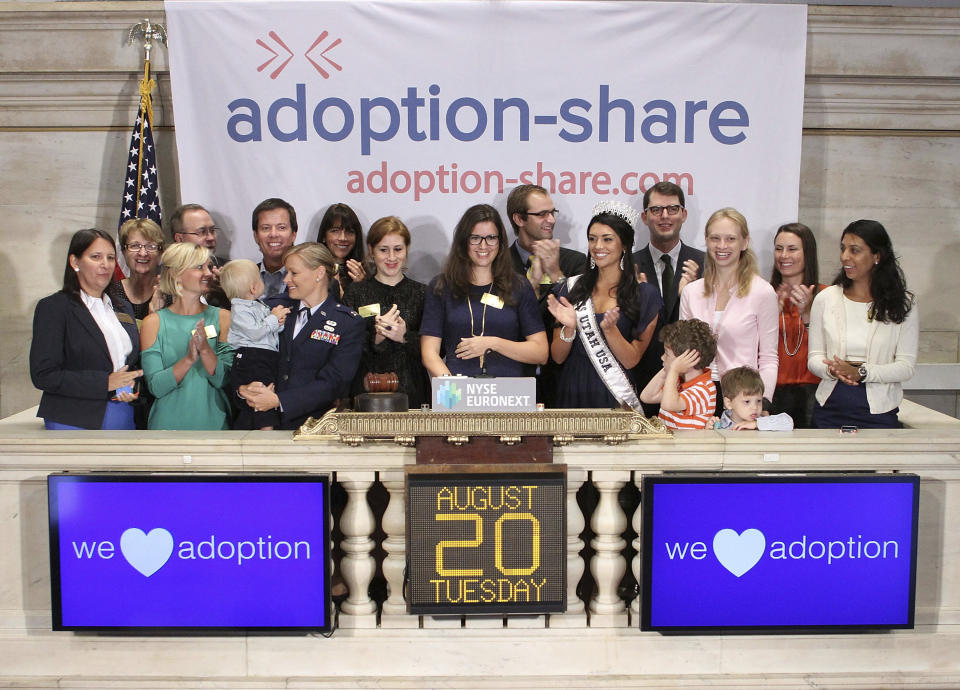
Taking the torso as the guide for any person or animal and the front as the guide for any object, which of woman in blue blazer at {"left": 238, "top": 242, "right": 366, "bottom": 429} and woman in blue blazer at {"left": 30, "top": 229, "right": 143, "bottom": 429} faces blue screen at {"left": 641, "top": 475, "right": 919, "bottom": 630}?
woman in blue blazer at {"left": 30, "top": 229, "right": 143, "bottom": 429}

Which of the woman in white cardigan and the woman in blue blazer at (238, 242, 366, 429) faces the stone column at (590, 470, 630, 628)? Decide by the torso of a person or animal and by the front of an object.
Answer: the woman in white cardigan

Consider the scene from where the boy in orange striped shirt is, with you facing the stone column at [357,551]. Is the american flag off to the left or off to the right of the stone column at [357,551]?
right

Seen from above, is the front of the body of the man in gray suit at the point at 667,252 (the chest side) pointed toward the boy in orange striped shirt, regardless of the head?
yes

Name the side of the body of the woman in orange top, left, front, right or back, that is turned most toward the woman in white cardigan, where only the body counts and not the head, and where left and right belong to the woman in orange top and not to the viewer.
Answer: left

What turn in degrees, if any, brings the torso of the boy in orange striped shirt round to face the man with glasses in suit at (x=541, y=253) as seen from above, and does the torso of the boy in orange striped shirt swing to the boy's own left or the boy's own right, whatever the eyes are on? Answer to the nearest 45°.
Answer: approximately 90° to the boy's own right

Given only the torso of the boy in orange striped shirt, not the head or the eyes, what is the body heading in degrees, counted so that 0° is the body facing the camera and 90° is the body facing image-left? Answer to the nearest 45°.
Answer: approximately 45°
